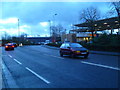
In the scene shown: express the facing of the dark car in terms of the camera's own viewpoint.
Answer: facing the viewer and to the right of the viewer
